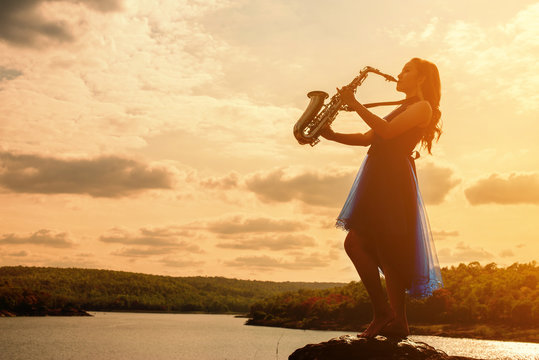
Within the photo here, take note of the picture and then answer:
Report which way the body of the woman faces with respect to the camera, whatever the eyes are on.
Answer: to the viewer's left

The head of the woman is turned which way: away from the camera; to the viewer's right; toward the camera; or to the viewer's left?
to the viewer's left
